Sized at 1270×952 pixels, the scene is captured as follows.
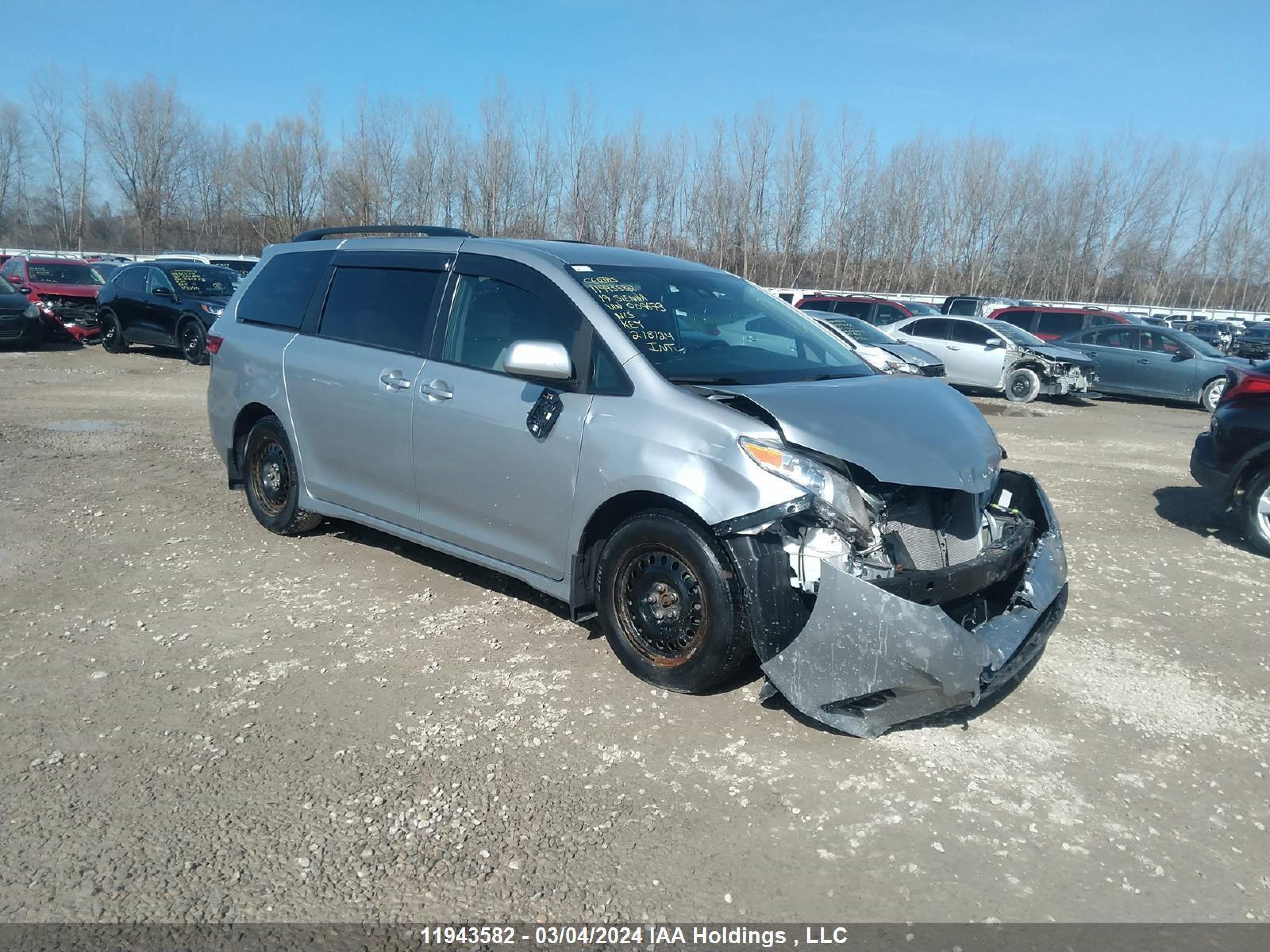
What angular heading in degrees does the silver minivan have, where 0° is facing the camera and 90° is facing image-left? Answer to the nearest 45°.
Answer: approximately 315°

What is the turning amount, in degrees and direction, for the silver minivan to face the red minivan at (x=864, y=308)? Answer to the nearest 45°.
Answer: approximately 135° to its left

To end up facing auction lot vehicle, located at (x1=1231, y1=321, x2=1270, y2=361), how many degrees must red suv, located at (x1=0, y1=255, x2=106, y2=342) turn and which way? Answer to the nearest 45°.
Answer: approximately 45° to its left

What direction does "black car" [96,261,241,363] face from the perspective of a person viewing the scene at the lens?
facing the viewer and to the right of the viewer

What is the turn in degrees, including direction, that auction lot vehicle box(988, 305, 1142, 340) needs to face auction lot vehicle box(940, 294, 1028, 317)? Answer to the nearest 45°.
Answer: approximately 135° to its left

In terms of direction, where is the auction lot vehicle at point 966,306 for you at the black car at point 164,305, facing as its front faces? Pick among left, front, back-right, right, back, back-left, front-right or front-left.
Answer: front-left

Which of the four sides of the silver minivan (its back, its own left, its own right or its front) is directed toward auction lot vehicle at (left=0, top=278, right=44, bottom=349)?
back

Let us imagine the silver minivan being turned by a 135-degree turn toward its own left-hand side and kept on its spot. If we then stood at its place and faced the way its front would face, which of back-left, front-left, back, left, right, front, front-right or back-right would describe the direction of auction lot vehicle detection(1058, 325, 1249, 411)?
front-right

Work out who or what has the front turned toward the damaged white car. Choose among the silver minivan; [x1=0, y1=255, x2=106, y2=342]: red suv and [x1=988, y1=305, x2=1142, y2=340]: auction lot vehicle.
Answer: the red suv

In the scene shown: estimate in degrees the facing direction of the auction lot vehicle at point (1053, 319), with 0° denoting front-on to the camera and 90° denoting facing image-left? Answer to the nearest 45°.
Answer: approximately 270°

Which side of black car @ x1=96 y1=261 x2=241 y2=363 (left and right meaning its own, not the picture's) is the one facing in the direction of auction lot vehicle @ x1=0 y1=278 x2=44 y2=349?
back
